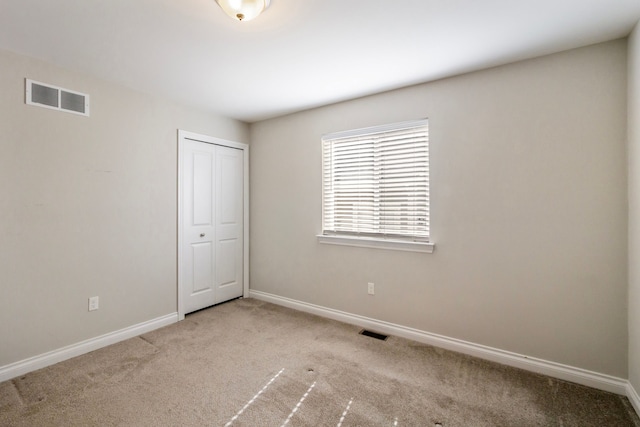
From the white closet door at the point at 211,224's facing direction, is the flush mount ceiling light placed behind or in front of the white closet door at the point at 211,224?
in front

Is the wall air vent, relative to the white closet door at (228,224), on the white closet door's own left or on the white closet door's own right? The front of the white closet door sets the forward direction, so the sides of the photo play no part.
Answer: on the white closet door's own right

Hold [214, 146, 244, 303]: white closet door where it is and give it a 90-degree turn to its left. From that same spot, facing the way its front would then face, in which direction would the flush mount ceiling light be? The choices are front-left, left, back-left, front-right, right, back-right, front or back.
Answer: back-right

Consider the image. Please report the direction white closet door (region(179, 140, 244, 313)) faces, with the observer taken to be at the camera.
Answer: facing the viewer and to the right of the viewer

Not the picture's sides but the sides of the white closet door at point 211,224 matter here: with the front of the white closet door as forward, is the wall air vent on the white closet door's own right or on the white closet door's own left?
on the white closet door's own right
